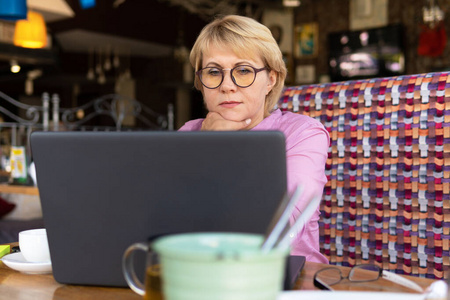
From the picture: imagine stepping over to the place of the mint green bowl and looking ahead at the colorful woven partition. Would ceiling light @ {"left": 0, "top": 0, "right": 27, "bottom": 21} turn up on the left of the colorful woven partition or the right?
left

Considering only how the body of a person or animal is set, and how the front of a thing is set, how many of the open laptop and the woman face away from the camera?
1

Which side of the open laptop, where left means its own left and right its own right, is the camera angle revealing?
back

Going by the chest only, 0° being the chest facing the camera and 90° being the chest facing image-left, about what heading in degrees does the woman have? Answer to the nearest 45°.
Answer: approximately 45°

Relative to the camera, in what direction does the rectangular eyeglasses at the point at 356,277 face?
facing away from the viewer and to the left of the viewer

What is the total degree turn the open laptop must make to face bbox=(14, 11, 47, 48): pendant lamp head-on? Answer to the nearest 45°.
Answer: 0° — it already faces it
